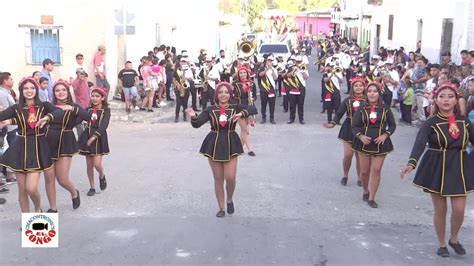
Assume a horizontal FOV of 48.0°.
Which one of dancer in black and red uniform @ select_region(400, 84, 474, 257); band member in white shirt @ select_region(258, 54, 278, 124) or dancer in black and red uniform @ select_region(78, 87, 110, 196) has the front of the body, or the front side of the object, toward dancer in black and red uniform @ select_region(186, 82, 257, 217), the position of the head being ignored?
the band member in white shirt

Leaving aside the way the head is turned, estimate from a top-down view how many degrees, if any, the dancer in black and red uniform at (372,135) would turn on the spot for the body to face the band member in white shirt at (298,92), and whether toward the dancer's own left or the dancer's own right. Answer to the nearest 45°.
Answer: approximately 180°

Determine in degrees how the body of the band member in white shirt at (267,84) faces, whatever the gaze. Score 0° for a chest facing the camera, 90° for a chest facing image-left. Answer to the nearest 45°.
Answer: approximately 0°

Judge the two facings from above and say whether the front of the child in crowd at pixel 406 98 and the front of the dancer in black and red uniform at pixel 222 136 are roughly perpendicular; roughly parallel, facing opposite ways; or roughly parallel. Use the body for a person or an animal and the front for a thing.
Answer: roughly perpendicular

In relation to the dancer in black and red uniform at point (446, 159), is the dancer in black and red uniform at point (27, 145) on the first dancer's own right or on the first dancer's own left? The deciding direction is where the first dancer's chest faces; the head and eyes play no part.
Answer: on the first dancer's own right

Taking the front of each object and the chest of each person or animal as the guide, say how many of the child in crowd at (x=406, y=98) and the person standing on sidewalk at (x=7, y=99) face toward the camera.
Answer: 0

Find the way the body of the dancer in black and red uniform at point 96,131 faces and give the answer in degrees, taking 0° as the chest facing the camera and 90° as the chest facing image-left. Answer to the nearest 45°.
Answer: approximately 45°

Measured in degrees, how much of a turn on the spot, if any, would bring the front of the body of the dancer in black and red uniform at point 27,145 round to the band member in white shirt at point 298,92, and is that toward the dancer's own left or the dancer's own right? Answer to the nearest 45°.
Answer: approximately 135° to the dancer's own left

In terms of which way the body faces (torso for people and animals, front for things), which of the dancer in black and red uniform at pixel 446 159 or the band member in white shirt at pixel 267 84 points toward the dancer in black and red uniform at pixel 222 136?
the band member in white shirt

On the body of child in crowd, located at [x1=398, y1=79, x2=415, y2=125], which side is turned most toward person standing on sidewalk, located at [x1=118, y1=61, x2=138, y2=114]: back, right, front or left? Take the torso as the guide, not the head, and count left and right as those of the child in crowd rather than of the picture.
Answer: front

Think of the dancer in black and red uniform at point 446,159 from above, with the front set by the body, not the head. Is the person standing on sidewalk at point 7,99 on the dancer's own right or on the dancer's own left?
on the dancer's own right

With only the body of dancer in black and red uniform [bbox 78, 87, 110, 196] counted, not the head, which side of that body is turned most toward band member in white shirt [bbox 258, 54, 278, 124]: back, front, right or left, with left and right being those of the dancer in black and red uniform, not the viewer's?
back

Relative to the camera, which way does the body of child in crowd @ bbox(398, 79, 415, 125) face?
to the viewer's left

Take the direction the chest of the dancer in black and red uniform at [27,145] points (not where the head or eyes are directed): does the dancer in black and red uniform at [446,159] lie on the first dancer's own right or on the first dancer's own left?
on the first dancer's own left

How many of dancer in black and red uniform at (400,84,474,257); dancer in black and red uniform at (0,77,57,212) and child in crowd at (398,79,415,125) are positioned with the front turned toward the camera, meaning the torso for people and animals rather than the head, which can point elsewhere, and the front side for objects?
2

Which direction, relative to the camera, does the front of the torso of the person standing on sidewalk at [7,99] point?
to the viewer's right
